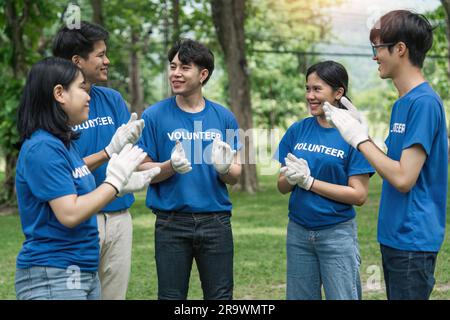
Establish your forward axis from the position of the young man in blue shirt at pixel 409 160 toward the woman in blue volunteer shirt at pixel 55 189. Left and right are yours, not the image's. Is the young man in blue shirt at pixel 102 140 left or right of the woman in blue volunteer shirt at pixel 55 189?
right

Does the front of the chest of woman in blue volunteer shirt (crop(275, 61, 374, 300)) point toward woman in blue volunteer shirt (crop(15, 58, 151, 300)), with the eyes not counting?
yes

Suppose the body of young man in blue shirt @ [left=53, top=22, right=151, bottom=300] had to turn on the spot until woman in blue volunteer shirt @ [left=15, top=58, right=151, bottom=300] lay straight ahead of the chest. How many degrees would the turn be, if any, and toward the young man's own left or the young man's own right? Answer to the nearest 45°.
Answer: approximately 45° to the young man's own right

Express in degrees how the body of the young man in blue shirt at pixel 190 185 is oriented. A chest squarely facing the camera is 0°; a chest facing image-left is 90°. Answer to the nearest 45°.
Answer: approximately 0°

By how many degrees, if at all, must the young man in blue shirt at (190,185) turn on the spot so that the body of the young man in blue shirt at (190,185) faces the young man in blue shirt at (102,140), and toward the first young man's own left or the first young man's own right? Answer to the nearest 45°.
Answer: approximately 90° to the first young man's own right

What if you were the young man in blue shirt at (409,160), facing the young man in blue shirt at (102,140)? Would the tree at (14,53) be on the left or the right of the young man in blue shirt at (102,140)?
right

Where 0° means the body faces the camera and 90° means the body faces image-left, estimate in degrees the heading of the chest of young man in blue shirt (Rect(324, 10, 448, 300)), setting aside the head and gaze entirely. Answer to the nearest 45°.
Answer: approximately 90°

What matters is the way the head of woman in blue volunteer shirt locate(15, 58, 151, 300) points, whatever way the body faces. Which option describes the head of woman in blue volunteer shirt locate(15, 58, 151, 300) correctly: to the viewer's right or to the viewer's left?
to the viewer's right

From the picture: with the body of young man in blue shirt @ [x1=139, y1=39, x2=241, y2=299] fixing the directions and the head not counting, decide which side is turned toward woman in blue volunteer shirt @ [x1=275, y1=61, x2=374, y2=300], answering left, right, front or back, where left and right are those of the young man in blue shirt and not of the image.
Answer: left

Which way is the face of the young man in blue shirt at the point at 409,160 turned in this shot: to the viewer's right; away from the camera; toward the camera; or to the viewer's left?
to the viewer's left

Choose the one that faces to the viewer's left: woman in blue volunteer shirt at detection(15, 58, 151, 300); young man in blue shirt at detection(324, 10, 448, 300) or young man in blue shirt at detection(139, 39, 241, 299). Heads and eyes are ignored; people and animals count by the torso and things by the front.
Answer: young man in blue shirt at detection(324, 10, 448, 300)

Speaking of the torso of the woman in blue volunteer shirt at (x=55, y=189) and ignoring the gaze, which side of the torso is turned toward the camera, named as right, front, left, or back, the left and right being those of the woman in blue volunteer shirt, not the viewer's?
right
